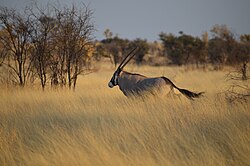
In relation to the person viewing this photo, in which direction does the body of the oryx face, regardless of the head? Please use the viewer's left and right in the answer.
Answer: facing to the left of the viewer

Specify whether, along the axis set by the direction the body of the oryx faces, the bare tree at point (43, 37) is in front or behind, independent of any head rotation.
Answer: in front
